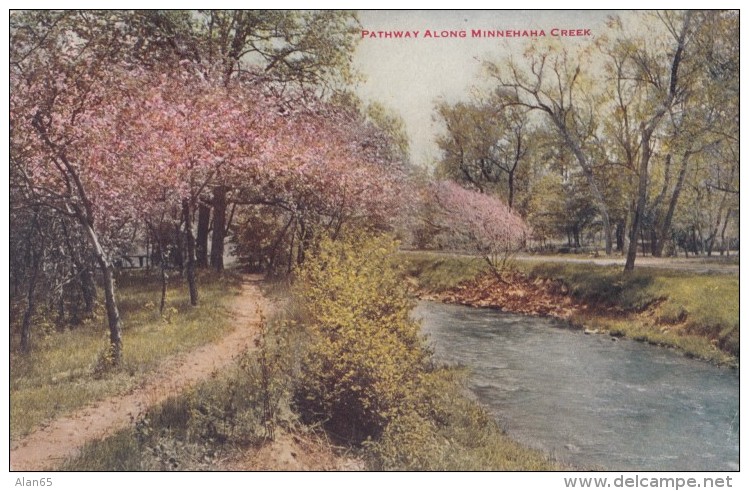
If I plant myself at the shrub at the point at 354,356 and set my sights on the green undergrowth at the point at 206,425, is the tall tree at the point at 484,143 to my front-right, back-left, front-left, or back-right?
back-right
